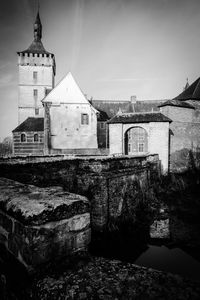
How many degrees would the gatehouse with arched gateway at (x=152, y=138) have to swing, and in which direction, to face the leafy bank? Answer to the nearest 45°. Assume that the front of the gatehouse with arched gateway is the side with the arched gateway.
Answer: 0° — it already faces it

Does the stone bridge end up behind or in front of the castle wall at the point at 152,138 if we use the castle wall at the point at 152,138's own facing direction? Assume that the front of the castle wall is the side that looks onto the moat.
in front

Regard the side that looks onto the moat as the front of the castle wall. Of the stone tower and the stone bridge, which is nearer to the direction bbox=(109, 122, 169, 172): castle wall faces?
the stone bridge

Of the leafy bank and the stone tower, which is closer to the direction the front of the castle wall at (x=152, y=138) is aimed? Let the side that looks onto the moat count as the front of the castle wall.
the leafy bank

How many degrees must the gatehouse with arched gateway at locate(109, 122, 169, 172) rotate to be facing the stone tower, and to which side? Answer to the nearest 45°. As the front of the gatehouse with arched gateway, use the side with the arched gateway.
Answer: approximately 135° to its right

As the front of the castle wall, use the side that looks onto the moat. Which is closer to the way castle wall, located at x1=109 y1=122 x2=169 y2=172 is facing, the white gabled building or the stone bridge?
the stone bridge

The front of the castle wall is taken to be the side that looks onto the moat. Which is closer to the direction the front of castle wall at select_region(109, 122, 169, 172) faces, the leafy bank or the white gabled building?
the leafy bank

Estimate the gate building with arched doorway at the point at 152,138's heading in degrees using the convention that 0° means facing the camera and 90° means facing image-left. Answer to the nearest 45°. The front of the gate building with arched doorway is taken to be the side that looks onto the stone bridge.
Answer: approximately 0°

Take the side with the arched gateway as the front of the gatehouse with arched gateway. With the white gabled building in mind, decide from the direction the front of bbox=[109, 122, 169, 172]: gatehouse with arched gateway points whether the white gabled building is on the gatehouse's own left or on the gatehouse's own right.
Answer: on the gatehouse's own right

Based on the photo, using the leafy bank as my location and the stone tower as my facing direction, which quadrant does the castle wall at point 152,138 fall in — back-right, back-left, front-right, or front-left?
front-right
